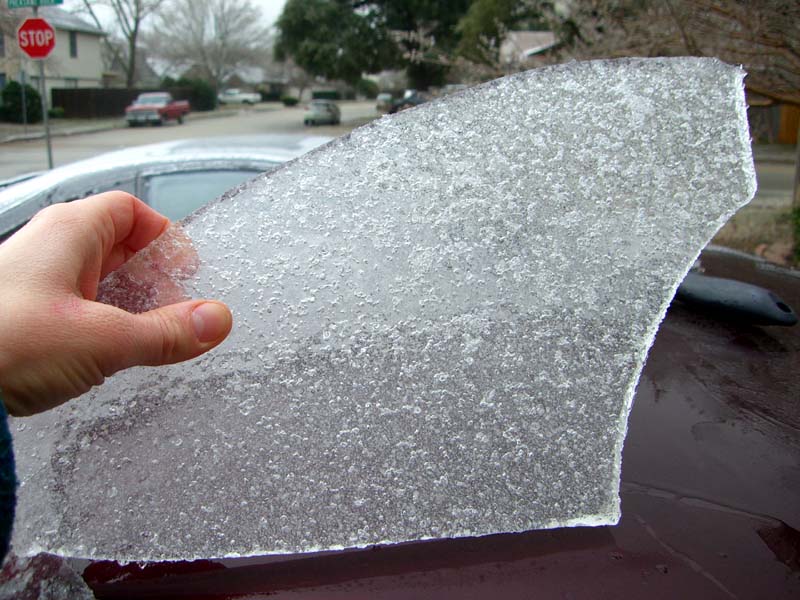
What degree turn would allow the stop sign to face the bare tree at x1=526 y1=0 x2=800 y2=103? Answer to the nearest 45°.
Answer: approximately 45° to its left

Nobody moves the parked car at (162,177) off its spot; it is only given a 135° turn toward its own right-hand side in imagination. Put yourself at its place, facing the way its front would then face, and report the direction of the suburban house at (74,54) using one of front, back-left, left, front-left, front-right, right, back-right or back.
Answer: front-left

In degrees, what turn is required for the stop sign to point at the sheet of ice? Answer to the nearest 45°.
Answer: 0° — it already faces it

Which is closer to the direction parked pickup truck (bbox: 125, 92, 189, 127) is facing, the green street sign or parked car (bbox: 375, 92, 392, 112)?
the green street sign

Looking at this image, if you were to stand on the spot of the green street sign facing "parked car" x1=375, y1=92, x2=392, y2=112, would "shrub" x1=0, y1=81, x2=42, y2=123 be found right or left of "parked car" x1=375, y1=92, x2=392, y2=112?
left

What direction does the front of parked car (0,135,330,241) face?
to the viewer's left

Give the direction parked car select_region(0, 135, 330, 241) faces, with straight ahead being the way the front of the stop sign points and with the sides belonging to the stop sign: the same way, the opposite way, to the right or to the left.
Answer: to the right

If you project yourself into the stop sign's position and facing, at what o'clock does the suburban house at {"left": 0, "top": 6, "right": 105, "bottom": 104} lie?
The suburban house is roughly at 6 o'clock from the stop sign.

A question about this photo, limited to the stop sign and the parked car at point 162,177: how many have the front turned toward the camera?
1

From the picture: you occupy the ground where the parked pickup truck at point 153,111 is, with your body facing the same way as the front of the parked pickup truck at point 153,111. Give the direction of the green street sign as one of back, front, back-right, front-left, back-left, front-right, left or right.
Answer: front-left

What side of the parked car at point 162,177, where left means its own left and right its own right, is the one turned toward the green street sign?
right

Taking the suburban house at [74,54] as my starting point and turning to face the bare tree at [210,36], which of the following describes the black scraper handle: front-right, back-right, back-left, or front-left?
back-right

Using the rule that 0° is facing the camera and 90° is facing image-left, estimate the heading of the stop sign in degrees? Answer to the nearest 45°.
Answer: approximately 0°
